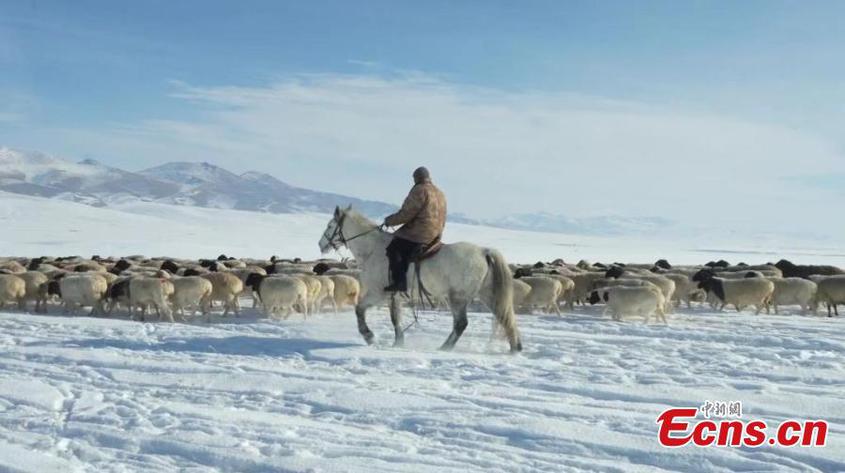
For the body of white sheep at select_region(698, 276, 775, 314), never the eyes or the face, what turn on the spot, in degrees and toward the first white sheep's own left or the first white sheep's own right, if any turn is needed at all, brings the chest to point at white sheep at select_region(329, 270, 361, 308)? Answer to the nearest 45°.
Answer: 0° — it already faces it

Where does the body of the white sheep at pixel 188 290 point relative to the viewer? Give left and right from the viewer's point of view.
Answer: facing to the left of the viewer

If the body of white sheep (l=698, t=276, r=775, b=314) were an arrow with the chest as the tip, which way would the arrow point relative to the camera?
to the viewer's left

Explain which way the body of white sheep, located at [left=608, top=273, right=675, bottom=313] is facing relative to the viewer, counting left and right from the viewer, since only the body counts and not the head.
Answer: facing to the left of the viewer

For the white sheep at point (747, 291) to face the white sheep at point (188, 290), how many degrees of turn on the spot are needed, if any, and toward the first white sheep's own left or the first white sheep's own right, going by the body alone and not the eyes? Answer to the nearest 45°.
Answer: approximately 45° to the first white sheep's own left

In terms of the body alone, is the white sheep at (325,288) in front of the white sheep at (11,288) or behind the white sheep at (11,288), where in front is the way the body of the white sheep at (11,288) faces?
behind

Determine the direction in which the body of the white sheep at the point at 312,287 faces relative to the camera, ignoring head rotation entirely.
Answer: to the viewer's left

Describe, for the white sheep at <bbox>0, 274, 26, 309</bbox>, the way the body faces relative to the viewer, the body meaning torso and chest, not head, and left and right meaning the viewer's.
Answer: facing to the left of the viewer

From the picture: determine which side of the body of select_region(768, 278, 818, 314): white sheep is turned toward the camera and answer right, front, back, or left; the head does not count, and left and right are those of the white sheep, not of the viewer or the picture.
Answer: left

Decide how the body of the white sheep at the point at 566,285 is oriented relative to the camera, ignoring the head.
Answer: to the viewer's left

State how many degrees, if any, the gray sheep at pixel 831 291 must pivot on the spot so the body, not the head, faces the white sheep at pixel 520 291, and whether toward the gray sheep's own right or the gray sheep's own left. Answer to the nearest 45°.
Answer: approximately 45° to the gray sheep's own left

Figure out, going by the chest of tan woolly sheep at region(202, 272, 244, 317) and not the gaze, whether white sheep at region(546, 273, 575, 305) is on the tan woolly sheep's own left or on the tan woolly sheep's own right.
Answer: on the tan woolly sheep's own right

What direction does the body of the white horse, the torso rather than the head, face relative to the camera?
to the viewer's left

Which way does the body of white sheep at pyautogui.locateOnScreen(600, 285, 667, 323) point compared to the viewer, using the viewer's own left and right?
facing to the left of the viewer

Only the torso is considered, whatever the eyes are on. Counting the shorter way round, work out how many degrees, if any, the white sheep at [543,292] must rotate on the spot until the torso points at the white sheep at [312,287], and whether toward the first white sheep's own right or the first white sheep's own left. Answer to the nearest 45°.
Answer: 0° — it already faces it
